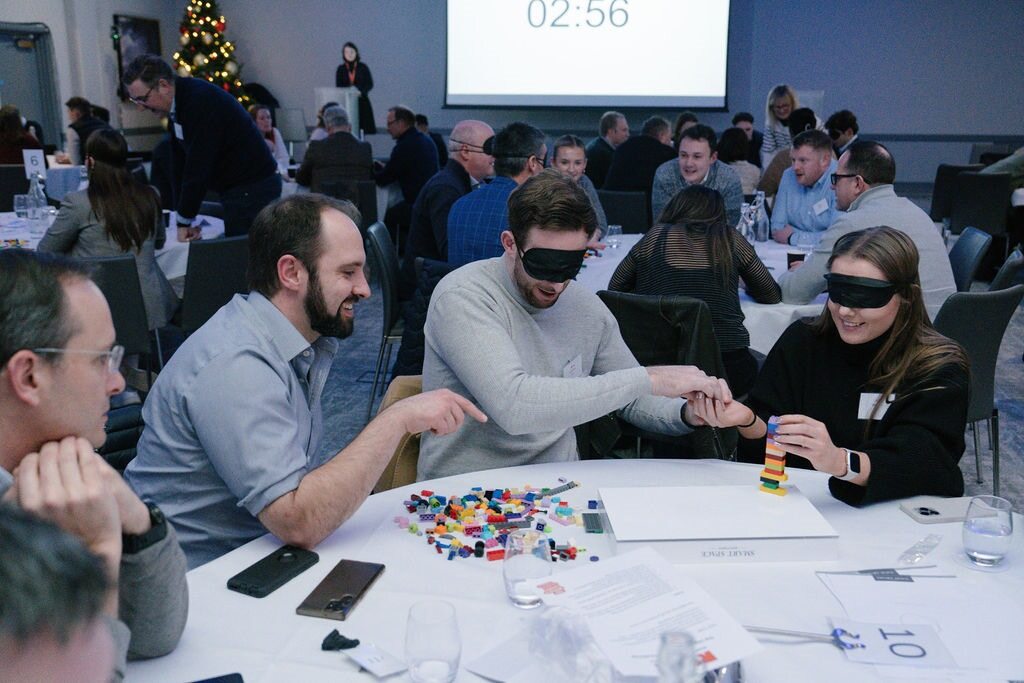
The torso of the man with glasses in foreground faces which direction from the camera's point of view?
to the viewer's right

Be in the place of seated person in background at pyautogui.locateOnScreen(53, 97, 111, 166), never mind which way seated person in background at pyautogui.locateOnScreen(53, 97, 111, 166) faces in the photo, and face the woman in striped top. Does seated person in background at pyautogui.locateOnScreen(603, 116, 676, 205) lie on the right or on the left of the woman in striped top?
left

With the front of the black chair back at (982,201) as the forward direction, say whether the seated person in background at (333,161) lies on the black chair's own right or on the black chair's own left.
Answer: on the black chair's own left

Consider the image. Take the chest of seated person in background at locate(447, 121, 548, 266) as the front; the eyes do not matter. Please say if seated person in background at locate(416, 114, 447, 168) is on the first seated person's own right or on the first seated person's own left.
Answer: on the first seated person's own left

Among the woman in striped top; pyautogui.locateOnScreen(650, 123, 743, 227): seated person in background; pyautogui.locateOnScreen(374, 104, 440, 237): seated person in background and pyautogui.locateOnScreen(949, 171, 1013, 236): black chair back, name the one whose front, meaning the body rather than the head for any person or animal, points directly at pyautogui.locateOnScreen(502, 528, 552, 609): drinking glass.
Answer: pyautogui.locateOnScreen(650, 123, 743, 227): seated person in background

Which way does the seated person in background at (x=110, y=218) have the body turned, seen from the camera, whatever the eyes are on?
away from the camera

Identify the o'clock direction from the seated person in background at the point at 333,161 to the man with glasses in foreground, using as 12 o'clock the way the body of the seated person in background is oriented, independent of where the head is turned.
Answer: The man with glasses in foreground is roughly at 6 o'clock from the seated person in background.

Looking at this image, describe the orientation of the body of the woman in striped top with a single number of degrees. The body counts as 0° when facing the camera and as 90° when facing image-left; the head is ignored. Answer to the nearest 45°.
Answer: approximately 180°

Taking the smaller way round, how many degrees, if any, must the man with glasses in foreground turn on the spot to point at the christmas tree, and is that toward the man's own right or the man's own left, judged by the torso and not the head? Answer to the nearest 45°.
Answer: approximately 90° to the man's own left

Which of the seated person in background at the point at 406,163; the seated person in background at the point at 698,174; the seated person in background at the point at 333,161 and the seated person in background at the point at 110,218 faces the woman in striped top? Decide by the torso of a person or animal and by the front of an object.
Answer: the seated person in background at the point at 698,174

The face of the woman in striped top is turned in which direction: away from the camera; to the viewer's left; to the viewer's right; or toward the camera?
away from the camera

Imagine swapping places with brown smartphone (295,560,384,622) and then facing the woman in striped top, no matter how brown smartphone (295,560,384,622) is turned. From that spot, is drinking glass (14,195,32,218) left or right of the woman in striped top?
left

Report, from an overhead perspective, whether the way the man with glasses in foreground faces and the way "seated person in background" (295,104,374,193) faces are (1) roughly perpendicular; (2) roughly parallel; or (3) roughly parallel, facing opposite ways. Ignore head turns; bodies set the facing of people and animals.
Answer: roughly perpendicular

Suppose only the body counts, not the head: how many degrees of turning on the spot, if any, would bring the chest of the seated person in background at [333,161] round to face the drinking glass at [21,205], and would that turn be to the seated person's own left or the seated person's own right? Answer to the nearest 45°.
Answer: approximately 135° to the seated person's own left

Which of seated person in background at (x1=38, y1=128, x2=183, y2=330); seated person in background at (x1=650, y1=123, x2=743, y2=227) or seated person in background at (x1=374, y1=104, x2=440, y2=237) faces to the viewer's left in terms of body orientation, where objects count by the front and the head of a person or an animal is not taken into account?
seated person in background at (x1=374, y1=104, x2=440, y2=237)
